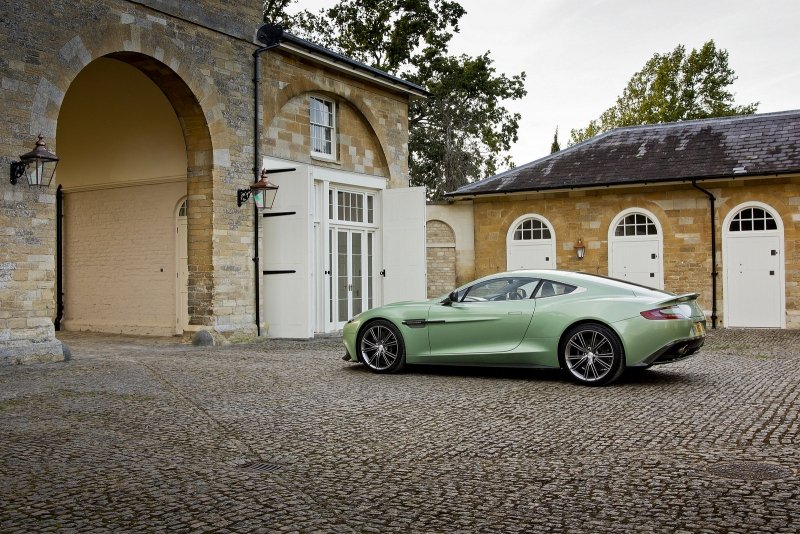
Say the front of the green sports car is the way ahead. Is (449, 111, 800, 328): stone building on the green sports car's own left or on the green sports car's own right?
on the green sports car's own right

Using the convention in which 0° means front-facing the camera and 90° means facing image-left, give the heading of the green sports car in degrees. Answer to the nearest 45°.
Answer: approximately 90°

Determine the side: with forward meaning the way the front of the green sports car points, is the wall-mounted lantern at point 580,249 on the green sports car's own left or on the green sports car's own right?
on the green sports car's own right

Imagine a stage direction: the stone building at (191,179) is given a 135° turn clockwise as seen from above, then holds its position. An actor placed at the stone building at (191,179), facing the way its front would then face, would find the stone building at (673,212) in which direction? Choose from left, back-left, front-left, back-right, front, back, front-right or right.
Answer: back

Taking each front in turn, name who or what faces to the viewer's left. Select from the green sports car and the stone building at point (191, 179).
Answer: the green sports car

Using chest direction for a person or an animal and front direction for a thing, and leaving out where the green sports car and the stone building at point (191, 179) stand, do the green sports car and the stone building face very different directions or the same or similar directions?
very different directions

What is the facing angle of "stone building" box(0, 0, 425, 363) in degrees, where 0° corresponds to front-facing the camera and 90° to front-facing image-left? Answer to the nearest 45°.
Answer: approximately 315°

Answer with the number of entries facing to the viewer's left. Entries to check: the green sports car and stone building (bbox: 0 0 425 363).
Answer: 1

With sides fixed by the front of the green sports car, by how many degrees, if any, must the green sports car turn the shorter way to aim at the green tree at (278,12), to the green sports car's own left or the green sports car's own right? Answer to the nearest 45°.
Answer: approximately 45° to the green sports car's own right

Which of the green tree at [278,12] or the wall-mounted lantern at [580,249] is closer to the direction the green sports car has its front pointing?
the green tree
